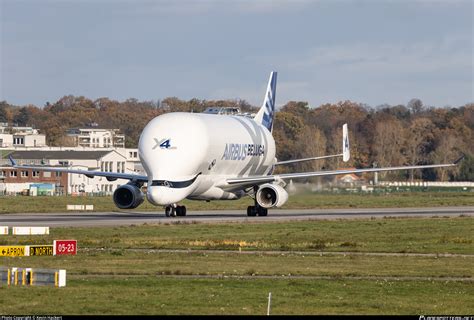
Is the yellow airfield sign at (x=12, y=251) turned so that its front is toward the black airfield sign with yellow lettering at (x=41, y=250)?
no

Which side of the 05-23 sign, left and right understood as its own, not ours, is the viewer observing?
front

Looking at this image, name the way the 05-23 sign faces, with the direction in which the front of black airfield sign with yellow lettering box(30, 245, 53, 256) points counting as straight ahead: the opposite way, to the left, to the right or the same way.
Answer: the same way

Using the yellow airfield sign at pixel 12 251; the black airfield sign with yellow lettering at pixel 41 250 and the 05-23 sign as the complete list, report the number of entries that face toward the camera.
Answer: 3

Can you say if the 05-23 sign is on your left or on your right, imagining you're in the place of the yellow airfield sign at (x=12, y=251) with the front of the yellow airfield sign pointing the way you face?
on your left

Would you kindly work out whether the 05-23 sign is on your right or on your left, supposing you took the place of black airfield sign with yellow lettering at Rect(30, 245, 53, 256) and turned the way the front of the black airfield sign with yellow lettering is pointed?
on your left

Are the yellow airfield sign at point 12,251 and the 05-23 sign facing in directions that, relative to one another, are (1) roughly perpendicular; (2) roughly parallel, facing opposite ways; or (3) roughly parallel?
roughly parallel

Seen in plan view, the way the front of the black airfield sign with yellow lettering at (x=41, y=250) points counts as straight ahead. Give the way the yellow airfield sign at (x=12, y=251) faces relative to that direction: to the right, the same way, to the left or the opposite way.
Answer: the same way

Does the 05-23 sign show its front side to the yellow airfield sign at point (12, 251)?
no

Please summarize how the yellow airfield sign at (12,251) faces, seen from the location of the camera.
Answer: facing the viewer

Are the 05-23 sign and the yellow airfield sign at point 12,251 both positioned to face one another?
no

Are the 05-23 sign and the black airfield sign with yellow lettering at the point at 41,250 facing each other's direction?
no

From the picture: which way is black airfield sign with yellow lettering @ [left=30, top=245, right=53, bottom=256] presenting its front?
toward the camera

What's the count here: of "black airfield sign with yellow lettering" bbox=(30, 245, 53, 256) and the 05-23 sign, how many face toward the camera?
2

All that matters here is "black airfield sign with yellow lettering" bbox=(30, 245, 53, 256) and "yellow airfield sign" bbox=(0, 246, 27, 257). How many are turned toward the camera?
2
